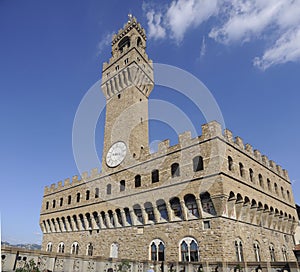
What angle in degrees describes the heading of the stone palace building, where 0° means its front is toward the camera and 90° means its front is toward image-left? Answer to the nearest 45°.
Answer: approximately 45°
